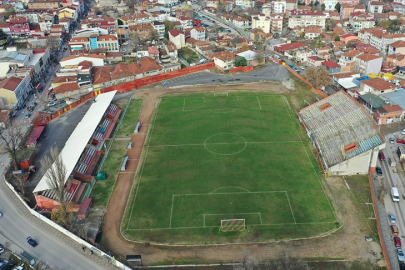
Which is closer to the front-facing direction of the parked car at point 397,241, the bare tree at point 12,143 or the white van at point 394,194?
the white van

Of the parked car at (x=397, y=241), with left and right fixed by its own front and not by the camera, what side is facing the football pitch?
right

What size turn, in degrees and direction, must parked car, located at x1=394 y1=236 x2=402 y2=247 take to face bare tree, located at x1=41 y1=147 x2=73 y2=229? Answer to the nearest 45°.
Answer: approximately 90° to its right

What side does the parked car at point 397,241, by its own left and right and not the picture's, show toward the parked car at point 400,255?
front

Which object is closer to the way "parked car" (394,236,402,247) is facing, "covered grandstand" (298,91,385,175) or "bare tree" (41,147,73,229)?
the covered grandstand

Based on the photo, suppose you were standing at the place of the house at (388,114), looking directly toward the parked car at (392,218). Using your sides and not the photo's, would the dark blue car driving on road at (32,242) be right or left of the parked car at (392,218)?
right

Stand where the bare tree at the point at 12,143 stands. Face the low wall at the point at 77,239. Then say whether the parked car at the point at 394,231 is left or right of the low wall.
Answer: left

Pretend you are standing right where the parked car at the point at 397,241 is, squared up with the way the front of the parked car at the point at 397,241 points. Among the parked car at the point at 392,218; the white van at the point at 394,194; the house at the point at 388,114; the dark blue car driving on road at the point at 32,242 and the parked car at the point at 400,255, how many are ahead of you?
1

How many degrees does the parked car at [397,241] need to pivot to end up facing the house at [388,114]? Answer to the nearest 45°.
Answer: approximately 180°

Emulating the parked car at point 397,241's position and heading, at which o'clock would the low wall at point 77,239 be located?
The low wall is roughly at 3 o'clock from the parked car.
